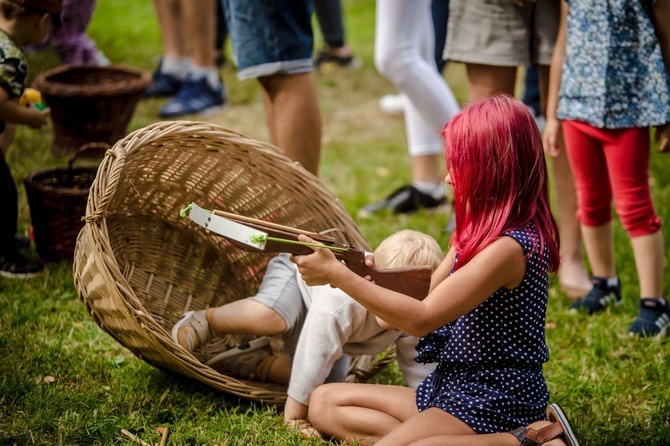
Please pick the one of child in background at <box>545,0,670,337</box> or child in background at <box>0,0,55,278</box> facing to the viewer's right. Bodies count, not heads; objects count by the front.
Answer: child in background at <box>0,0,55,278</box>

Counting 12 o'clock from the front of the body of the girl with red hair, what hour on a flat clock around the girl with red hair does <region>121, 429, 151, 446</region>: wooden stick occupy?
The wooden stick is roughly at 12 o'clock from the girl with red hair.

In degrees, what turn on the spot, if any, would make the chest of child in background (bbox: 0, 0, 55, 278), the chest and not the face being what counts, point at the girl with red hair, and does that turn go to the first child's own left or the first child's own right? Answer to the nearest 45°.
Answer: approximately 45° to the first child's own right

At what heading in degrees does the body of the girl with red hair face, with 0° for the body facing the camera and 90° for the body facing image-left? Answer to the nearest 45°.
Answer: approximately 90°

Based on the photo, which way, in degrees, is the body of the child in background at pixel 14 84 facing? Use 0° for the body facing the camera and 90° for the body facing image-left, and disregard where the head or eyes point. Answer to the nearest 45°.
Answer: approximately 270°

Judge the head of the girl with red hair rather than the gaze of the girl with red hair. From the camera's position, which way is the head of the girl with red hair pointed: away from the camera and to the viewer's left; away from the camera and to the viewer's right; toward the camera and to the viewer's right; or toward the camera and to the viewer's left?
away from the camera and to the viewer's left

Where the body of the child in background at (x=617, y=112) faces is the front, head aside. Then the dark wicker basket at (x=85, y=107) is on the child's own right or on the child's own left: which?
on the child's own right

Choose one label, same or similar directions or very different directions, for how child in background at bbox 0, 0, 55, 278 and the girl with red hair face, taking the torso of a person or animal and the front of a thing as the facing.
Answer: very different directions

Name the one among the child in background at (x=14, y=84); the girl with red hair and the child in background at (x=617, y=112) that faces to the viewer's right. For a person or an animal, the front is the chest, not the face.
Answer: the child in background at (x=14, y=84)
